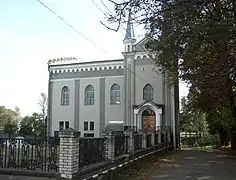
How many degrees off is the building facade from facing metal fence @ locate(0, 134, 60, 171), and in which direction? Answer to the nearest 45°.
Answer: approximately 45° to its right

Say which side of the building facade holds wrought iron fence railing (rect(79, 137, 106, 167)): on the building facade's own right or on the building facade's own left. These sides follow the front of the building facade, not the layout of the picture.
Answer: on the building facade's own right

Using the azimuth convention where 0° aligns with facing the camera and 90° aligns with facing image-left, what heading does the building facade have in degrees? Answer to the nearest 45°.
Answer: approximately 315°
